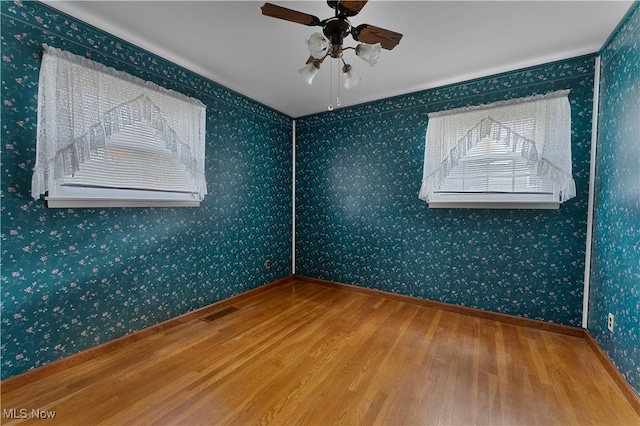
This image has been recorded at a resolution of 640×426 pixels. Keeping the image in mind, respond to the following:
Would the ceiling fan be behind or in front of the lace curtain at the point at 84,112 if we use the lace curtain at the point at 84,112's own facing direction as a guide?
in front

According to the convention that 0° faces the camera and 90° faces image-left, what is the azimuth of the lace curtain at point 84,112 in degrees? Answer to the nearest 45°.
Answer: approximately 315°

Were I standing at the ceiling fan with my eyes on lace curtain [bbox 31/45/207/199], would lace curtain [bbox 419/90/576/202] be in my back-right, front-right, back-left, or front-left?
back-right

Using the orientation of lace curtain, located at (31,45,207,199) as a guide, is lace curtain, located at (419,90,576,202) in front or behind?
in front

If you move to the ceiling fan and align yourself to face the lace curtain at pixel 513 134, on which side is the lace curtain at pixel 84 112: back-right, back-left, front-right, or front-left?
back-left
